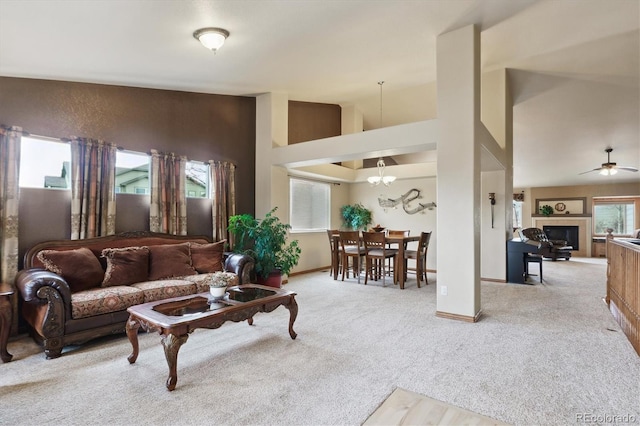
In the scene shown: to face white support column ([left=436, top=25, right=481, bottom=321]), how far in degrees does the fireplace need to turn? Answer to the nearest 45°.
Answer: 0° — it already faces it

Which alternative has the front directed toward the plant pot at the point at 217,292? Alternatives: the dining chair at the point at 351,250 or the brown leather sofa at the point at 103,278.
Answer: the brown leather sofa

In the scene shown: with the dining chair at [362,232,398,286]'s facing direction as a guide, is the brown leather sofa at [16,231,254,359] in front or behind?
behind

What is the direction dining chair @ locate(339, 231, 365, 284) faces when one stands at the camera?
facing away from the viewer and to the right of the viewer

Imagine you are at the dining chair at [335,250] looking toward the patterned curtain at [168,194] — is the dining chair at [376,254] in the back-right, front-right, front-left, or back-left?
back-left

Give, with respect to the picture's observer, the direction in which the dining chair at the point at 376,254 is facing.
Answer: facing away from the viewer and to the right of the viewer

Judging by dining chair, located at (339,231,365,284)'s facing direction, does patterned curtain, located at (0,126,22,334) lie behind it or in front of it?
behind

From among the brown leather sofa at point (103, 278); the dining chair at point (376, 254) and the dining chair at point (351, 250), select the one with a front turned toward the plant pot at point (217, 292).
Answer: the brown leather sofa

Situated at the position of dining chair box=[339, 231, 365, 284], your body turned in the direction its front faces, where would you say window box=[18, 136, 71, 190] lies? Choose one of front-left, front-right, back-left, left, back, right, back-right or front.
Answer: back

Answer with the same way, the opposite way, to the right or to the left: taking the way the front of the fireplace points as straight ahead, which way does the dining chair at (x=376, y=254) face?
the opposite way

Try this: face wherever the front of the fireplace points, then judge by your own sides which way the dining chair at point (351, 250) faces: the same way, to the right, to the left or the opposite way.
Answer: the opposite way

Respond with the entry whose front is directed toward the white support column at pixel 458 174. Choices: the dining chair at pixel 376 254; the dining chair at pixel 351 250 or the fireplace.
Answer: the fireplace
